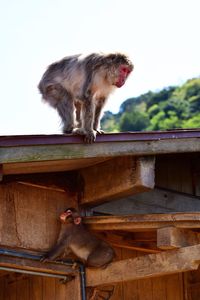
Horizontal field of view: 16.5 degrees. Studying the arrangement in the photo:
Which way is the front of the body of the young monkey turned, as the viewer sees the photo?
to the viewer's left
